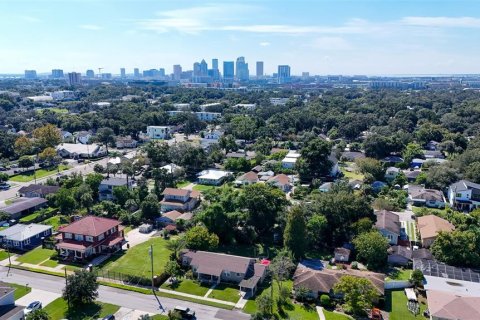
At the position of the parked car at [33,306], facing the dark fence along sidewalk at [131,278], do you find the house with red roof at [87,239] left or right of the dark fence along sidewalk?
left

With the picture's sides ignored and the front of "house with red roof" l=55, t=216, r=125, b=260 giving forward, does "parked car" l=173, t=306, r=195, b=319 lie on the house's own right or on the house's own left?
on the house's own left

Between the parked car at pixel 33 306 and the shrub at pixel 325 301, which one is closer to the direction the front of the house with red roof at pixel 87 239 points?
the parked car

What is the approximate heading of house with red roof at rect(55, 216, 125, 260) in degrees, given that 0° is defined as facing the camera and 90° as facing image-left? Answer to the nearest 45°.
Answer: approximately 45°

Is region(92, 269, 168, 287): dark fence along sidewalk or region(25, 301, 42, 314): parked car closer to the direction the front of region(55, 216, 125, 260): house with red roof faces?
the parked car

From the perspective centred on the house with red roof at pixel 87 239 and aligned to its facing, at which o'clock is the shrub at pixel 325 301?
The shrub is roughly at 9 o'clock from the house with red roof.

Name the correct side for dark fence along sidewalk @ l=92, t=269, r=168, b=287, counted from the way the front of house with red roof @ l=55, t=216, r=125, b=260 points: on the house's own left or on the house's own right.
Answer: on the house's own left
